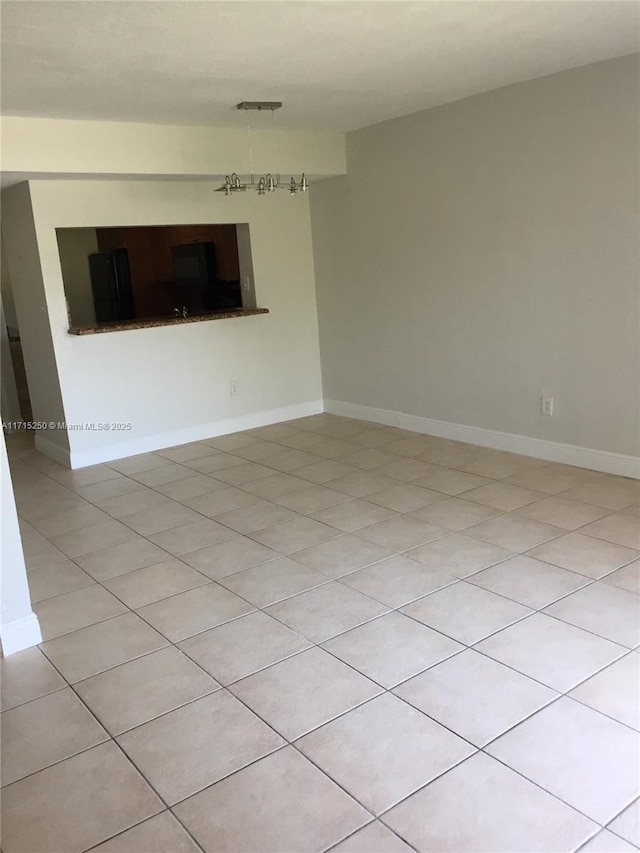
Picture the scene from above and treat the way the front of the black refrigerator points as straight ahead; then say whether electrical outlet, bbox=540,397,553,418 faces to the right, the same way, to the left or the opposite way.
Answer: to the right

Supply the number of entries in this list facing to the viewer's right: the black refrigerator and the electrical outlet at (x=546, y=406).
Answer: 0

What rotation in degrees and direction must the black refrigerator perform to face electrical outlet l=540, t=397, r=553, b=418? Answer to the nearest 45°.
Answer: approximately 45° to its left

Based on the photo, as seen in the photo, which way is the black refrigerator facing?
toward the camera

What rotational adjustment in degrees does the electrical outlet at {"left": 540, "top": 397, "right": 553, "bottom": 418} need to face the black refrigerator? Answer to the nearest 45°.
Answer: approximately 45° to its right
